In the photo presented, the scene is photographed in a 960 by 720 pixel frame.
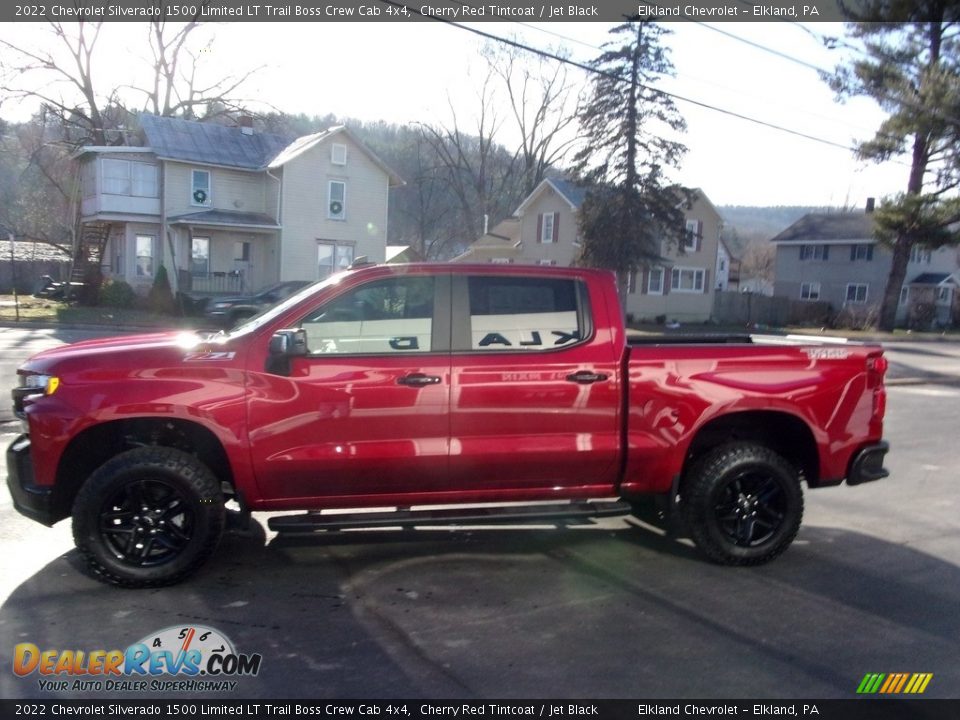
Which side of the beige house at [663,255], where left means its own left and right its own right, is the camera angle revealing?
front

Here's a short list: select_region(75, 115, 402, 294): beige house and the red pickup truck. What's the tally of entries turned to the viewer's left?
1

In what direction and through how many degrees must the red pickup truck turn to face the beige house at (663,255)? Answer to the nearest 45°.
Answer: approximately 90° to its right

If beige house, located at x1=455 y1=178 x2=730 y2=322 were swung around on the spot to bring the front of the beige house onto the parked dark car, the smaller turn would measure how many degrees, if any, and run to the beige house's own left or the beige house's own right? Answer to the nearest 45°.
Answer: approximately 45° to the beige house's own right

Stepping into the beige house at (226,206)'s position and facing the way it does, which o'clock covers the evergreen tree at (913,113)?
The evergreen tree is roughly at 10 o'clock from the beige house.

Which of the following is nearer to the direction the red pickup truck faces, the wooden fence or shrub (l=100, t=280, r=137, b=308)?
the shrub

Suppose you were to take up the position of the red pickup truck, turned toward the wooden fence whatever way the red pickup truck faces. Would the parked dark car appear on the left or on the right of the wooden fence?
left

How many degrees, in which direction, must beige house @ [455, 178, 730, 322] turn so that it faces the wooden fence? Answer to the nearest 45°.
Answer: approximately 135° to its left

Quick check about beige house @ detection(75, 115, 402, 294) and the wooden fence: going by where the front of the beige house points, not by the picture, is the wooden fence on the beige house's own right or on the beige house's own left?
on the beige house's own left

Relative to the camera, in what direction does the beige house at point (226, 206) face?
facing the viewer

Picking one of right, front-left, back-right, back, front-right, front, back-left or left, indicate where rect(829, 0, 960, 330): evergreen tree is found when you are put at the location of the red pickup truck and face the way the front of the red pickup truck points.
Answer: back-right

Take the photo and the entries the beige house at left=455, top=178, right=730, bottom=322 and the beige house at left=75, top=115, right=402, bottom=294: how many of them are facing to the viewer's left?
0

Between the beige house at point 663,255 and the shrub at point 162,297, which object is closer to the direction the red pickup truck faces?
the shrub

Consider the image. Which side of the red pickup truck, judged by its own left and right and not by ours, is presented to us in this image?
left
